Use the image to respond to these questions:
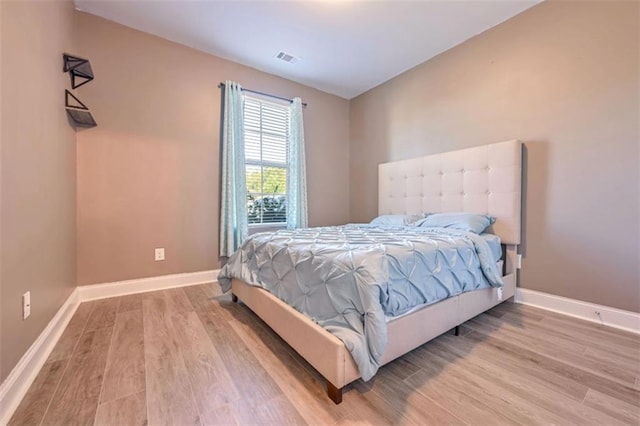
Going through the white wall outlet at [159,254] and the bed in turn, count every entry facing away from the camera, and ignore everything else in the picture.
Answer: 0

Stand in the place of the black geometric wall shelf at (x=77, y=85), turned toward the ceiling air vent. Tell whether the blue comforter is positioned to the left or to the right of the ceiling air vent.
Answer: right

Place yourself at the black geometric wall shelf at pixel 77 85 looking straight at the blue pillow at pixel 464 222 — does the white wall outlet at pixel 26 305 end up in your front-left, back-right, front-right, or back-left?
front-right

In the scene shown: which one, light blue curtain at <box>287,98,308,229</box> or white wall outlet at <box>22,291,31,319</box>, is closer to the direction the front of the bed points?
the white wall outlet

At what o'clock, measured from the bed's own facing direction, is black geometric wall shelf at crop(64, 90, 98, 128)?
The black geometric wall shelf is roughly at 1 o'clock from the bed.

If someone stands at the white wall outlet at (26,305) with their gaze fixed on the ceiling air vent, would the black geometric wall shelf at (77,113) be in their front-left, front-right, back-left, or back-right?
front-left

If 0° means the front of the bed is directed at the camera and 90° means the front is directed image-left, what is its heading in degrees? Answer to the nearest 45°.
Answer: approximately 45°

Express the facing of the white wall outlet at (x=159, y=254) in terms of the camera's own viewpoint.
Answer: facing the viewer

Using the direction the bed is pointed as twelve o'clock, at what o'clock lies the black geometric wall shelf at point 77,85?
The black geometric wall shelf is roughly at 1 o'clock from the bed.

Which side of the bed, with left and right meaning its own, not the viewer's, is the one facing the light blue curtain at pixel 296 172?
right

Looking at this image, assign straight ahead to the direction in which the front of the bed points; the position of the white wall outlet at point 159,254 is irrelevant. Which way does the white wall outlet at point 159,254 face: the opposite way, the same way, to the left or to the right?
to the left
